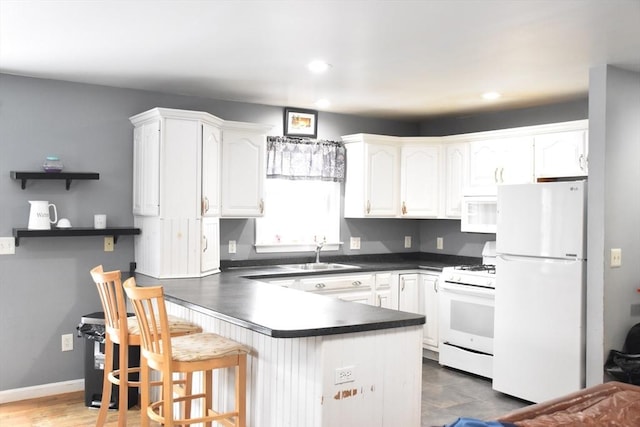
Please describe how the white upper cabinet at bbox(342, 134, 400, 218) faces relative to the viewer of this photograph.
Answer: facing the viewer and to the right of the viewer

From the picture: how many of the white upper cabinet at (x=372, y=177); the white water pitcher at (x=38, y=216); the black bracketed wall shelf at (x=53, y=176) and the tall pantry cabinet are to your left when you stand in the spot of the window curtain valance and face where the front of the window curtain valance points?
1

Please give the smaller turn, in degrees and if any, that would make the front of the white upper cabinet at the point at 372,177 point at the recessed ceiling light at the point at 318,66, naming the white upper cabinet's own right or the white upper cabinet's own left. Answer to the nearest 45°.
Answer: approximately 45° to the white upper cabinet's own right

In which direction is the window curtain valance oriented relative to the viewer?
toward the camera

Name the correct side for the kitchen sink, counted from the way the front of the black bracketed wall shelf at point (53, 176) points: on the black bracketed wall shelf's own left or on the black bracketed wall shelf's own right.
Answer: on the black bracketed wall shelf's own left

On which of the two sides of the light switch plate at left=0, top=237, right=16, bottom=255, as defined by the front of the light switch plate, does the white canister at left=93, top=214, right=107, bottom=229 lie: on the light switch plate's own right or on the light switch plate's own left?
on the light switch plate's own left

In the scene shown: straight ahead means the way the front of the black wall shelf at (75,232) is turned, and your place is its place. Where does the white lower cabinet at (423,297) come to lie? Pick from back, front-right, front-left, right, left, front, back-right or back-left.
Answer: left

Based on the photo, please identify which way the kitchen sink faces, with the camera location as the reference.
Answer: facing the viewer

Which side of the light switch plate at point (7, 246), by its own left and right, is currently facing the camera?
front

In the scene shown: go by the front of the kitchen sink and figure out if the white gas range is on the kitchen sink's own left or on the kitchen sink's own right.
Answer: on the kitchen sink's own left

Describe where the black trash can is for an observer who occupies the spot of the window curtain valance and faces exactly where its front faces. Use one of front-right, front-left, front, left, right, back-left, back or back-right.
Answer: front-right

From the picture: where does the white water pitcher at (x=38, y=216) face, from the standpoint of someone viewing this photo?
facing to the left of the viewer

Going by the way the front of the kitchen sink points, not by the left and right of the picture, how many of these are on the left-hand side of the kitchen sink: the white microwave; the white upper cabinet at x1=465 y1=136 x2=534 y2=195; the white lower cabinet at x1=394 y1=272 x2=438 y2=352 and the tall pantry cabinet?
3

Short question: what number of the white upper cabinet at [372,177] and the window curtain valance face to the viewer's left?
0
